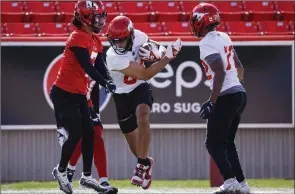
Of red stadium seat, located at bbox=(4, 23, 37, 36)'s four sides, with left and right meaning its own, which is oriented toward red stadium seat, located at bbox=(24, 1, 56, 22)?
back

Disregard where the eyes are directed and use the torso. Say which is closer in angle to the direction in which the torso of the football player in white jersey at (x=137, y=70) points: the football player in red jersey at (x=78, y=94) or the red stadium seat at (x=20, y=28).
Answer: the football player in red jersey

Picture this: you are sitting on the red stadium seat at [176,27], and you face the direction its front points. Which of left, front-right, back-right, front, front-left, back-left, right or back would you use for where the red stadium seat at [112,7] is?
back-right

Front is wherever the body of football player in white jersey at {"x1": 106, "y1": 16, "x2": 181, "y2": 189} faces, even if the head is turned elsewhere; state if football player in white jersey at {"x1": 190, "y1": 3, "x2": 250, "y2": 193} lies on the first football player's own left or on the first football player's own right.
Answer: on the first football player's own left

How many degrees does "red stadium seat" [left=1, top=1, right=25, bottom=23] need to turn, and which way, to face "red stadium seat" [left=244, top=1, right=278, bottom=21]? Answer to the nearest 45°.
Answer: approximately 90° to its left

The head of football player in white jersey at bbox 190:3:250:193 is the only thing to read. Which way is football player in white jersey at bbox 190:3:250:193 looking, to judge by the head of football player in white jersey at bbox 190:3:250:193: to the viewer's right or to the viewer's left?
to the viewer's left

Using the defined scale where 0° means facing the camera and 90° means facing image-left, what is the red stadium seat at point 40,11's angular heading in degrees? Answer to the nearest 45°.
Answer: approximately 0°
